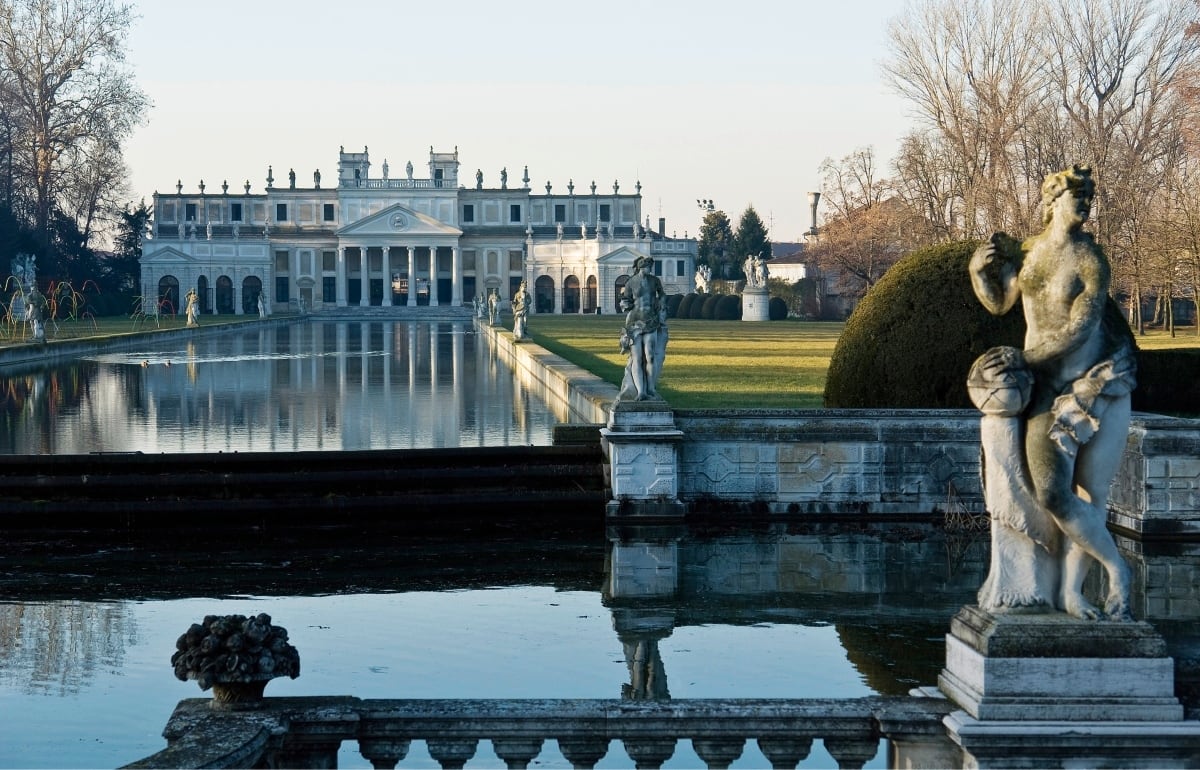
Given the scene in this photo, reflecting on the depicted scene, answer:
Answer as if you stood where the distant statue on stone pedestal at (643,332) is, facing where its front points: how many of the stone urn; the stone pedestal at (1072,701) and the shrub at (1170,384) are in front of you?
2

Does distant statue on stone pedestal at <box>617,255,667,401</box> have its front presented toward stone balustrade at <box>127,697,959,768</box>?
yes

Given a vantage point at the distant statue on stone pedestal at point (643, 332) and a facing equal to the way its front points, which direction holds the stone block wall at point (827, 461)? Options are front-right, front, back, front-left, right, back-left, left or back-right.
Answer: left

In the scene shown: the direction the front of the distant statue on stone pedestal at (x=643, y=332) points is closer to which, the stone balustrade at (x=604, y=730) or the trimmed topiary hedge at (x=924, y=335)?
the stone balustrade

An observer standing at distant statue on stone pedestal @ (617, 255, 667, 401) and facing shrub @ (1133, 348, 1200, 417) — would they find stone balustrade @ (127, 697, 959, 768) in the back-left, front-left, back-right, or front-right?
back-right

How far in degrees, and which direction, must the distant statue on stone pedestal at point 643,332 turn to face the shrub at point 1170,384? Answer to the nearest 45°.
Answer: approximately 135° to its left

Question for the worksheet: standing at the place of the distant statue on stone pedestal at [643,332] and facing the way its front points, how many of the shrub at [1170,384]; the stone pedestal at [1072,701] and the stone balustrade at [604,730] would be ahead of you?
2

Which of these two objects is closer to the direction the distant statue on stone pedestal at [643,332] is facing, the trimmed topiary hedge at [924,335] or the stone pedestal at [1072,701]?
the stone pedestal

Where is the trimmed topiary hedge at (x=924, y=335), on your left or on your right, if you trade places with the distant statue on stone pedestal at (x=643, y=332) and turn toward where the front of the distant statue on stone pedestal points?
on your left

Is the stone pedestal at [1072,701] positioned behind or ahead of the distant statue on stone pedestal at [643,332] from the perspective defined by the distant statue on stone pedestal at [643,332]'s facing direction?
ahead

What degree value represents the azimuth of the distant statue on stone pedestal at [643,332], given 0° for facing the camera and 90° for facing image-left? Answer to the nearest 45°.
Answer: approximately 0°
